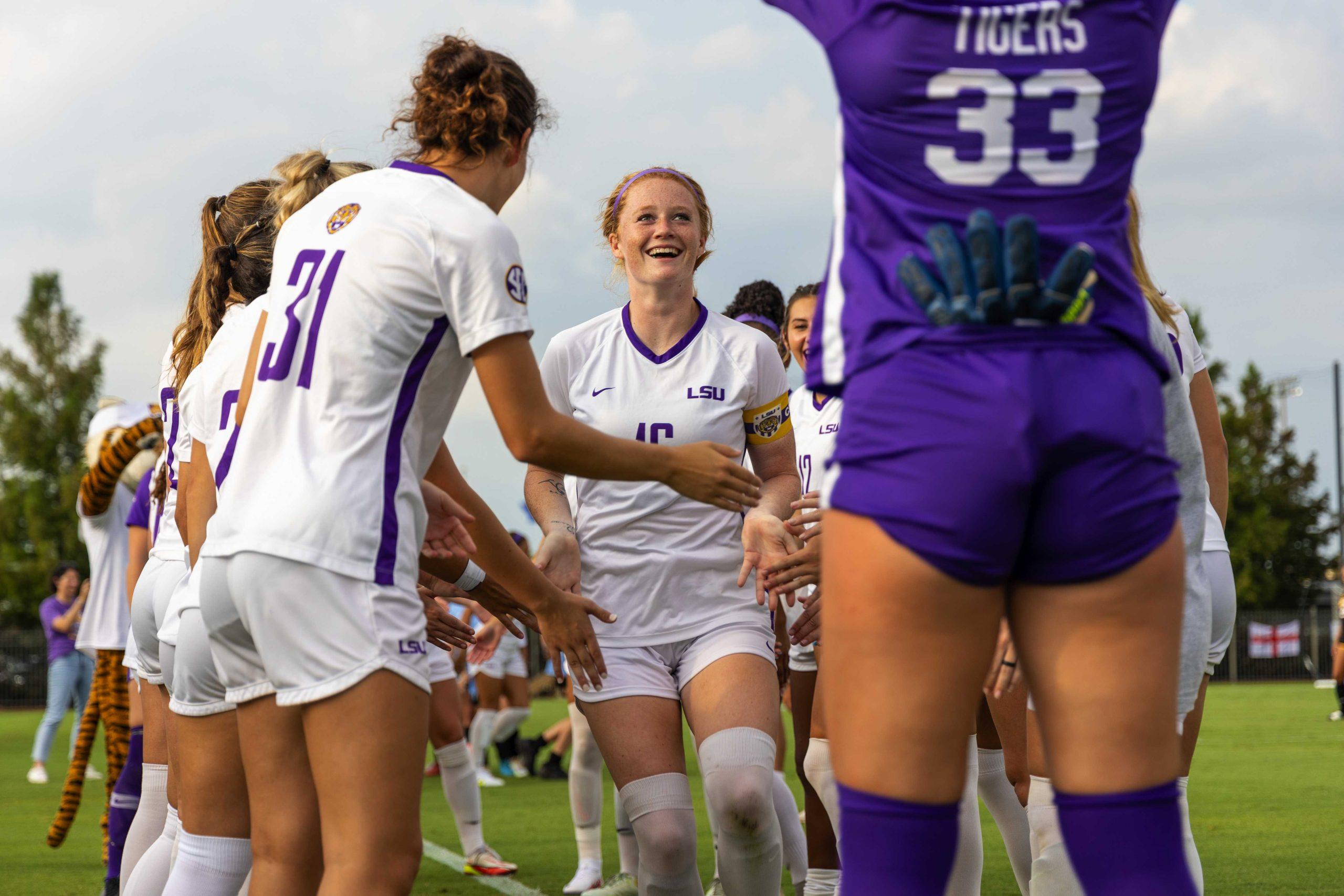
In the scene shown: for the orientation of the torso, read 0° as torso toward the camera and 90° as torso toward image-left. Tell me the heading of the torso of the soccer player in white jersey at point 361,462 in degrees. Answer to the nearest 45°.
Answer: approximately 225°

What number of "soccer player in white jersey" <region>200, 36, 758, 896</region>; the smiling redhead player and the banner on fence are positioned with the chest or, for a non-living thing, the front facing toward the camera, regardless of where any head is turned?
2

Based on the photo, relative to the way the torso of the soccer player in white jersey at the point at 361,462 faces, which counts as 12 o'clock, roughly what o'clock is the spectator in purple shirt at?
The spectator in purple shirt is roughly at 10 o'clock from the soccer player in white jersey.

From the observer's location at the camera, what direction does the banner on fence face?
facing the viewer

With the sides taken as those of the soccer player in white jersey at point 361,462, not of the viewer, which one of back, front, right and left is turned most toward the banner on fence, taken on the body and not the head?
front

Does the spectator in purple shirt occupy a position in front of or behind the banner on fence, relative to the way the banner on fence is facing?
in front

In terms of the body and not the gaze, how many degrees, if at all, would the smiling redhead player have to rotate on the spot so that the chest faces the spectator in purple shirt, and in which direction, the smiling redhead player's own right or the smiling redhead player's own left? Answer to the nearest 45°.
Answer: approximately 135° to the smiling redhead player's own right

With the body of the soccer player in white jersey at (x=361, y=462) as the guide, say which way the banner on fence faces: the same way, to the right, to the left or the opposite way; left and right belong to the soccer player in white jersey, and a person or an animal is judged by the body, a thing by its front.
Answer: the opposite way

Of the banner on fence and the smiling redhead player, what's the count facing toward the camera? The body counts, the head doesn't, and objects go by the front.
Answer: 2

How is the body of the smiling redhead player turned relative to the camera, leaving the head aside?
toward the camera

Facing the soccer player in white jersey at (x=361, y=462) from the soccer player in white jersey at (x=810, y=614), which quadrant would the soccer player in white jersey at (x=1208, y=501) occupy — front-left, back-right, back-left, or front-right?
front-left

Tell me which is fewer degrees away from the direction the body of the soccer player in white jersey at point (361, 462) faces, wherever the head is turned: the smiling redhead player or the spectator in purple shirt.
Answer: the smiling redhead player
